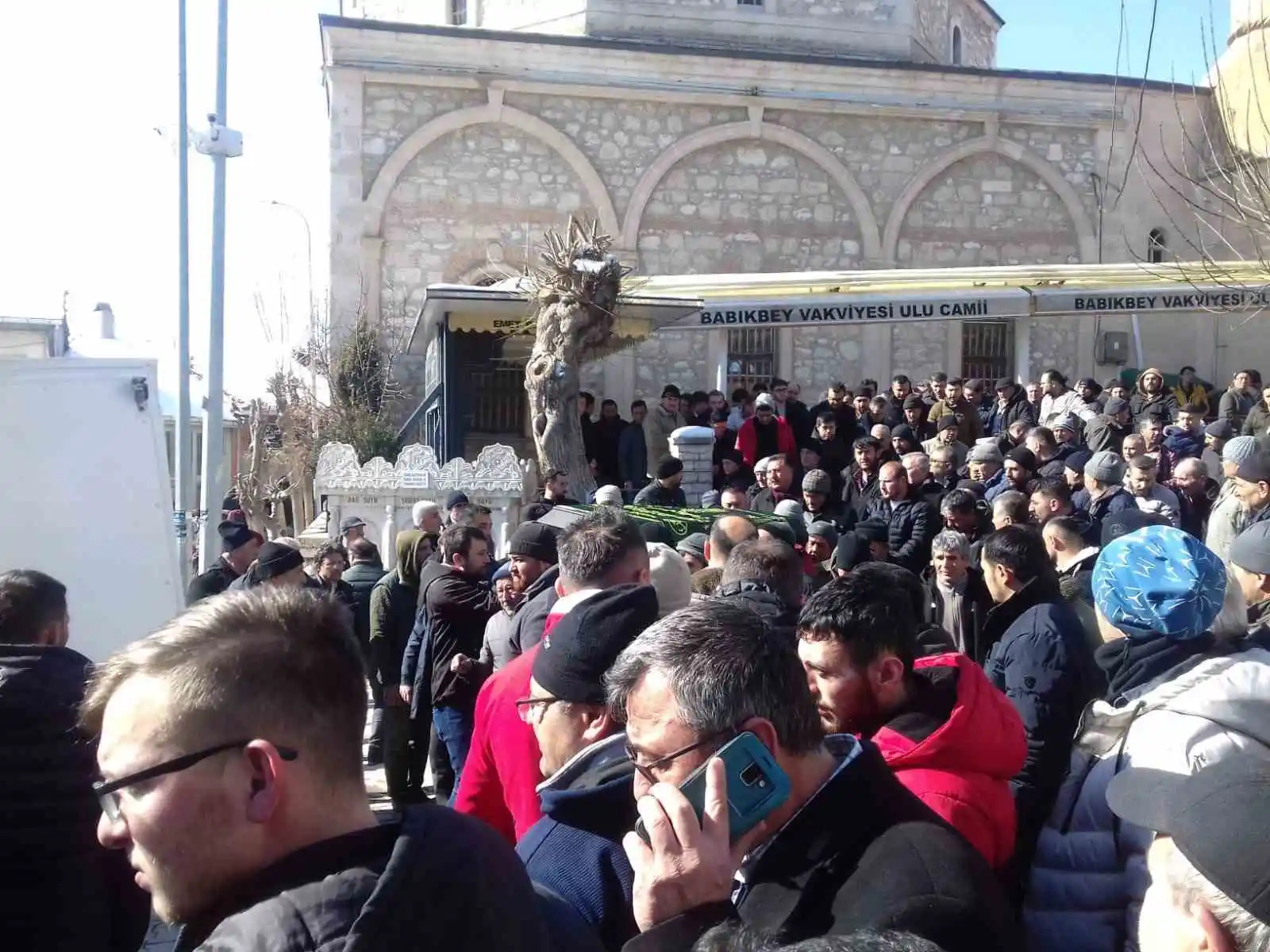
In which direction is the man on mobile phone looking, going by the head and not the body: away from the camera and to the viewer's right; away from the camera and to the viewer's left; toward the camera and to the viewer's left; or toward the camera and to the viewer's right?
toward the camera and to the viewer's left

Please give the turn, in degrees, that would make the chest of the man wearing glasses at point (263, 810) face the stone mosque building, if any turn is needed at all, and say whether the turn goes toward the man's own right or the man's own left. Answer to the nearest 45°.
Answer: approximately 90° to the man's own right

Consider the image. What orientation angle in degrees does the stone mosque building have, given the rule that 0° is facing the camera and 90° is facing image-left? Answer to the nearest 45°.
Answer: approximately 0°

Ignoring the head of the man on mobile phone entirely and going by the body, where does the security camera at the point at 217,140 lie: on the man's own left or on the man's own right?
on the man's own right

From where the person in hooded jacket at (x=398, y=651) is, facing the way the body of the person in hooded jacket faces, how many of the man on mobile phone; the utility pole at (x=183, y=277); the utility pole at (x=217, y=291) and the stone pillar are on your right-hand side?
1

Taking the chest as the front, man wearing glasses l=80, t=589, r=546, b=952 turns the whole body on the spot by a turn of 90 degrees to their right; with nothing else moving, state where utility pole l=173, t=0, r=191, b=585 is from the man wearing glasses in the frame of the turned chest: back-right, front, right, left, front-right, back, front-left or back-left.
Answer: front

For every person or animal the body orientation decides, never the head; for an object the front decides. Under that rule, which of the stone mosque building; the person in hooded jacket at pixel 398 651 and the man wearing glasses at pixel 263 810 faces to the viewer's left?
the man wearing glasses

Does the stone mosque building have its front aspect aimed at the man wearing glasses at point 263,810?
yes

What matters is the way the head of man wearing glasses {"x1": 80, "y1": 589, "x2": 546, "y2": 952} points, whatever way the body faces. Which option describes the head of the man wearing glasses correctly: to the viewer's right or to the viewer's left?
to the viewer's left

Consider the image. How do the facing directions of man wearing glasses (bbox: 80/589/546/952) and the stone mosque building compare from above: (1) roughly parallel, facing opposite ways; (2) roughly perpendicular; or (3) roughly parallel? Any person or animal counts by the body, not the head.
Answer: roughly perpendicular
